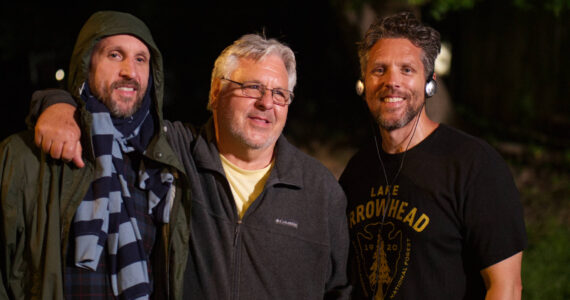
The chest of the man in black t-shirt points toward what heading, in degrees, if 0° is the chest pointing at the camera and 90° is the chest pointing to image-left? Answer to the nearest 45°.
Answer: approximately 45°

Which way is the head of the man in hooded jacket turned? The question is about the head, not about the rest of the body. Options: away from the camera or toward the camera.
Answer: toward the camera

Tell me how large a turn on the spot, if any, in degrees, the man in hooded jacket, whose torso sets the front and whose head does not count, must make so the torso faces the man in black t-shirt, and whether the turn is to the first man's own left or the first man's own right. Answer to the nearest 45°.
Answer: approximately 45° to the first man's own left

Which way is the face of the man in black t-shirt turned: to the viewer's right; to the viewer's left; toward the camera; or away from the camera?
toward the camera

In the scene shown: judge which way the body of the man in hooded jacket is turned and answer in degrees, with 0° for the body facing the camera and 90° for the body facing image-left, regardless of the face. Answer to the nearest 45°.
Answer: approximately 315°

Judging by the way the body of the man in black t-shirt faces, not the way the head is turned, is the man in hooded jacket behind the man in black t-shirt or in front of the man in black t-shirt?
in front
